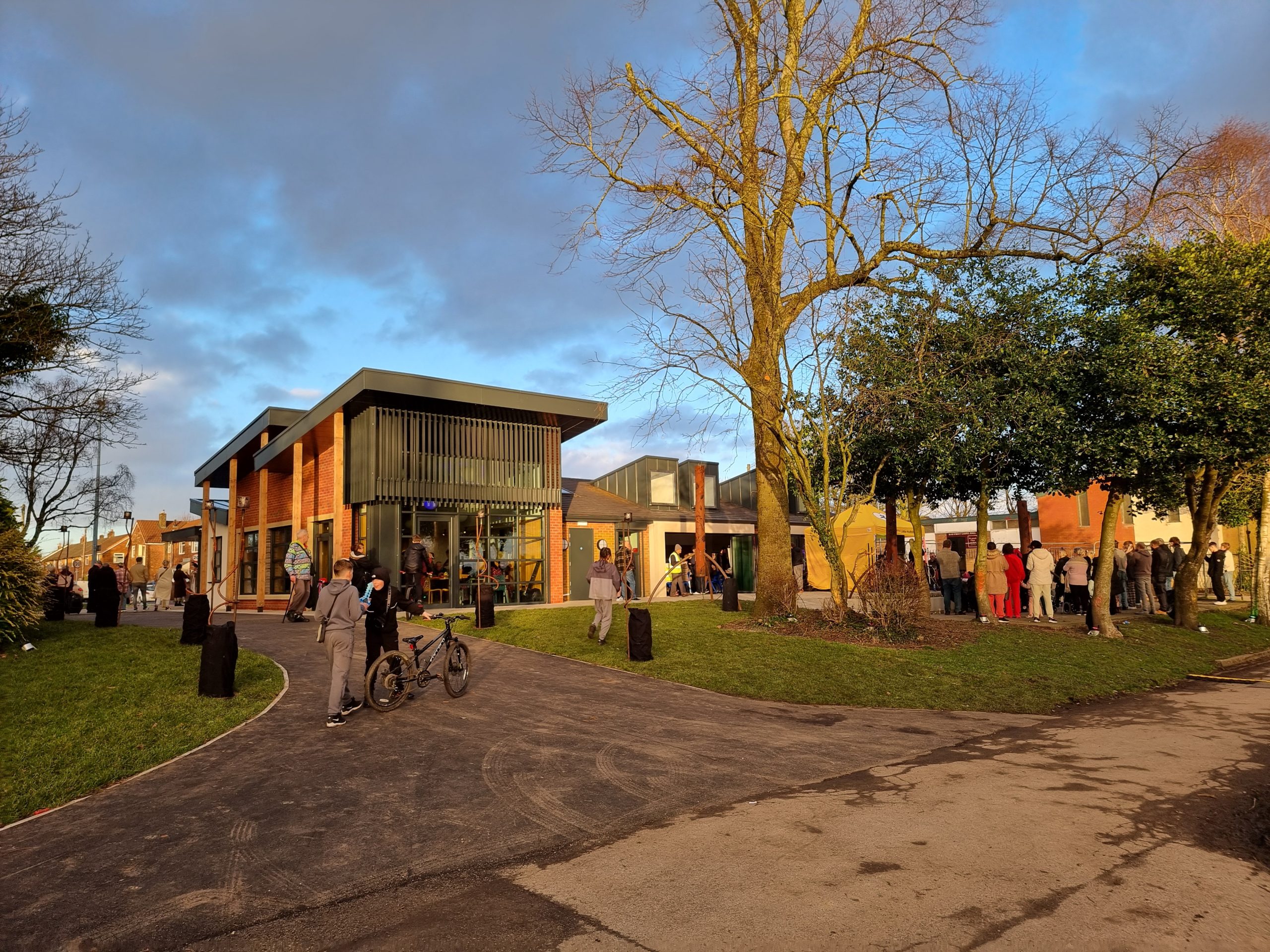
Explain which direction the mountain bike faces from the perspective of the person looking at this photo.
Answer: facing away from the viewer and to the right of the viewer

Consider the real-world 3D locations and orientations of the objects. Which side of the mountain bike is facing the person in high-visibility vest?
front

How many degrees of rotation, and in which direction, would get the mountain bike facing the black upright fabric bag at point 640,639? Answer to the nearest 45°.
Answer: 0° — it already faces it

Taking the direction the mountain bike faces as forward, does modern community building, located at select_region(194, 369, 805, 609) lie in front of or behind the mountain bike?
in front

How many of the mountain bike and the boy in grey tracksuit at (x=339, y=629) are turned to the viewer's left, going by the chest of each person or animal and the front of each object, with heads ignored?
0

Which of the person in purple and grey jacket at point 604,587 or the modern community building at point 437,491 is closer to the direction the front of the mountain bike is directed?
the person in purple and grey jacket
